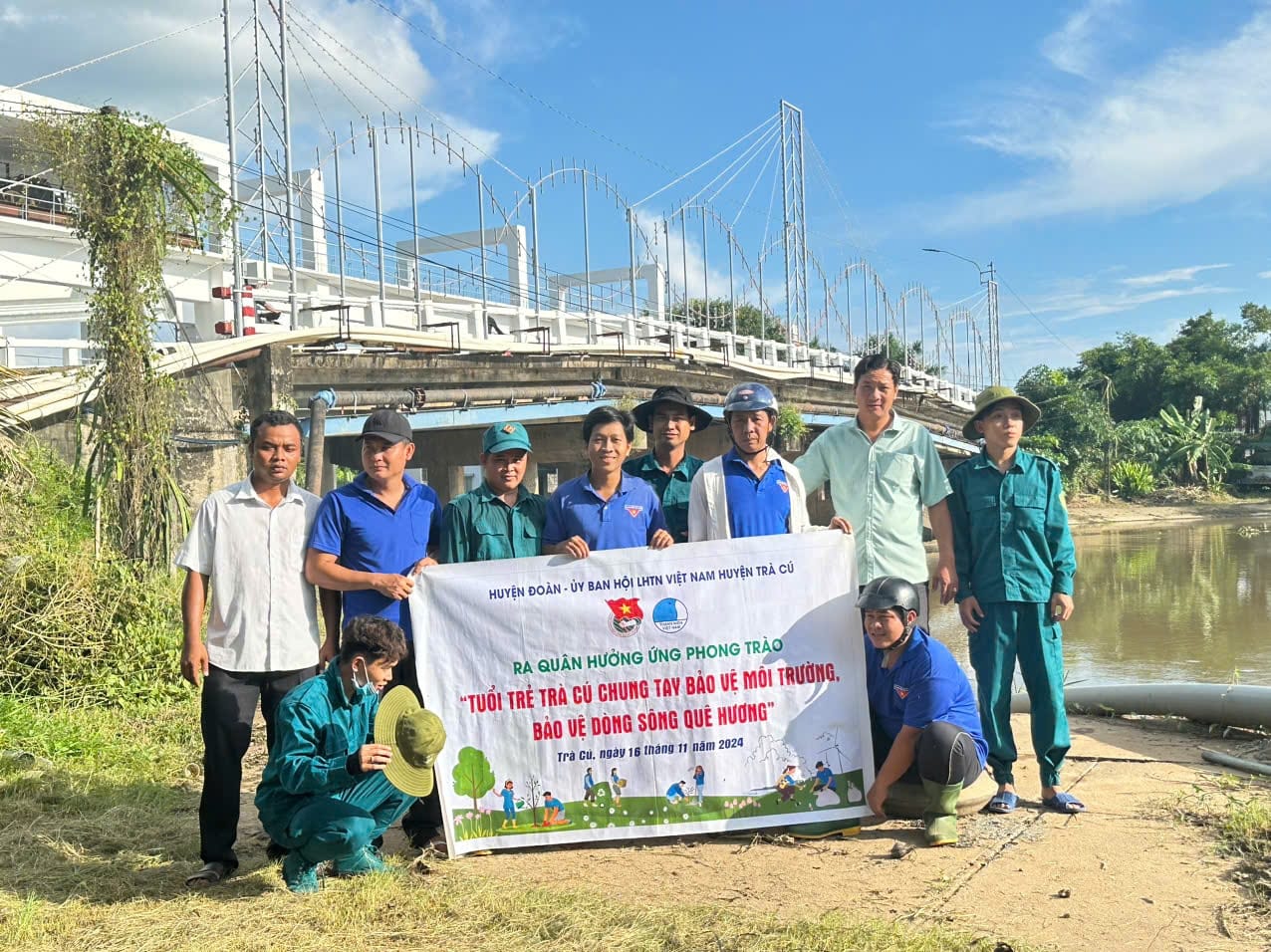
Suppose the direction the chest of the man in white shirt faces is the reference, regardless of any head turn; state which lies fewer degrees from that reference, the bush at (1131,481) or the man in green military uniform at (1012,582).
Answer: the man in green military uniform

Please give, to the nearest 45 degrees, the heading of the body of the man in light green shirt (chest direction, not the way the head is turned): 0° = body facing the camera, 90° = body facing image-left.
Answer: approximately 0°

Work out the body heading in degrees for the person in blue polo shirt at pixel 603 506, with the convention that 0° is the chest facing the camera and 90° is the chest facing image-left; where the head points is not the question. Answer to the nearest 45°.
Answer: approximately 0°

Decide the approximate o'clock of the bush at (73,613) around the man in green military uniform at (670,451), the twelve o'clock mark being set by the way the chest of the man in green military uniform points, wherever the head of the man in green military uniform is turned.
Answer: The bush is roughly at 4 o'clock from the man in green military uniform.

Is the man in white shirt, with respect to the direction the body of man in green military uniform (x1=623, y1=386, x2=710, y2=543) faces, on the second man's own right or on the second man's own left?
on the second man's own right

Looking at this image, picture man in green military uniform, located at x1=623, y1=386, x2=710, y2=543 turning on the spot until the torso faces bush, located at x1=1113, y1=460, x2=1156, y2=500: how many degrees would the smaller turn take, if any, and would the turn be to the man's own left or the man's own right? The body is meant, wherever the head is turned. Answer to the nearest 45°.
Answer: approximately 135° to the man's own left

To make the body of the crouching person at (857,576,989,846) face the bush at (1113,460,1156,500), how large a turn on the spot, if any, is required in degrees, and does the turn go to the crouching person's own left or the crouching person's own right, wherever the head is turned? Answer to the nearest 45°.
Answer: approximately 135° to the crouching person's own right

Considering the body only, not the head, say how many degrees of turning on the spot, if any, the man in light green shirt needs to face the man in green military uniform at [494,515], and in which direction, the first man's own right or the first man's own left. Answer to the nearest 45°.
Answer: approximately 45° to the first man's own right

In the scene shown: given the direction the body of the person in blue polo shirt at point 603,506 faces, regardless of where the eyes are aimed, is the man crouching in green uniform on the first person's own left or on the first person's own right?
on the first person's own right
